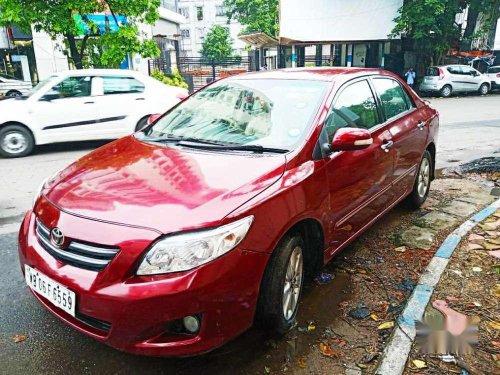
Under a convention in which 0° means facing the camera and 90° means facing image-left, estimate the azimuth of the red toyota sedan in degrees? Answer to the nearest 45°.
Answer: approximately 45°

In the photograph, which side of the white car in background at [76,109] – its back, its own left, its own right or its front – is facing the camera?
left

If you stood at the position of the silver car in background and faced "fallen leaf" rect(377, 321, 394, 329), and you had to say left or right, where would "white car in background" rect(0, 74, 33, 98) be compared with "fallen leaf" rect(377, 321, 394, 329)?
right

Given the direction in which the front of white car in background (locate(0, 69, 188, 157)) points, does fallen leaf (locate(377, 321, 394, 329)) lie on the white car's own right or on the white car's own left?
on the white car's own left

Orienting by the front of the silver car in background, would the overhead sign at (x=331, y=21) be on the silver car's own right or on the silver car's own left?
on the silver car's own left

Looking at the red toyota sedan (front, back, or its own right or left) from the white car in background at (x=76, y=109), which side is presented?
right

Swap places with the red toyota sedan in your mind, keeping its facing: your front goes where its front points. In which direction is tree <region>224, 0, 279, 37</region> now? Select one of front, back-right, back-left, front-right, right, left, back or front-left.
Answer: back-right

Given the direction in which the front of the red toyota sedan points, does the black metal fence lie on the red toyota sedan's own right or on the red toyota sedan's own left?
on the red toyota sedan's own right
